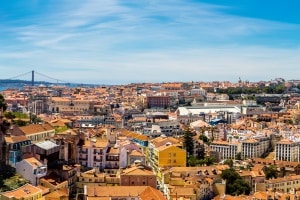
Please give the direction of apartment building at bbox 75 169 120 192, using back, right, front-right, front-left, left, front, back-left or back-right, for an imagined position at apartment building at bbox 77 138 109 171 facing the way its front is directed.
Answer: front

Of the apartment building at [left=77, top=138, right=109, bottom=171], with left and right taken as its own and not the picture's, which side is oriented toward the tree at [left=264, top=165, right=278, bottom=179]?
left

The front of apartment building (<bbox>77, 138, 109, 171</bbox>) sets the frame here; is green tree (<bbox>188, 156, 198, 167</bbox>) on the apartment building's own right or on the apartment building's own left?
on the apartment building's own left

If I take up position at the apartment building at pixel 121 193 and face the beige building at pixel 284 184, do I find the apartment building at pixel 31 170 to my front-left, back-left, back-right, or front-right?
back-left

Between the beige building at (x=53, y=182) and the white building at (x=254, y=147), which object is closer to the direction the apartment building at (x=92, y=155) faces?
the beige building

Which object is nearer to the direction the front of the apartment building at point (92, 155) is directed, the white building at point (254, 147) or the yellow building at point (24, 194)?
the yellow building

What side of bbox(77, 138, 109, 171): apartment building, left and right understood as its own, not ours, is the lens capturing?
front

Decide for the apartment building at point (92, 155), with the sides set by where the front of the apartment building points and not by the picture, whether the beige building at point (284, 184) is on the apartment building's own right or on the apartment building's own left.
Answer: on the apartment building's own left

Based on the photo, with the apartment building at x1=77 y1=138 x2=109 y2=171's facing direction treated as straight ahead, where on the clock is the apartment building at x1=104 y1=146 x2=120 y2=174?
the apartment building at x1=104 y1=146 x2=120 y2=174 is roughly at 9 o'clock from the apartment building at x1=77 y1=138 x2=109 y2=171.

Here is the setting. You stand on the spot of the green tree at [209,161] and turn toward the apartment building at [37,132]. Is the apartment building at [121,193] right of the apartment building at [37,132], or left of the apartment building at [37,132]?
left

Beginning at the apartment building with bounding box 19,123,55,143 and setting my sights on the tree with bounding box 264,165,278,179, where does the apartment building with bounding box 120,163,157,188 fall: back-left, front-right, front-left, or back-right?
front-right

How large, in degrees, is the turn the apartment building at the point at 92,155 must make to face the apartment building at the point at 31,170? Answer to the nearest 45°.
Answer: approximately 45° to its right
